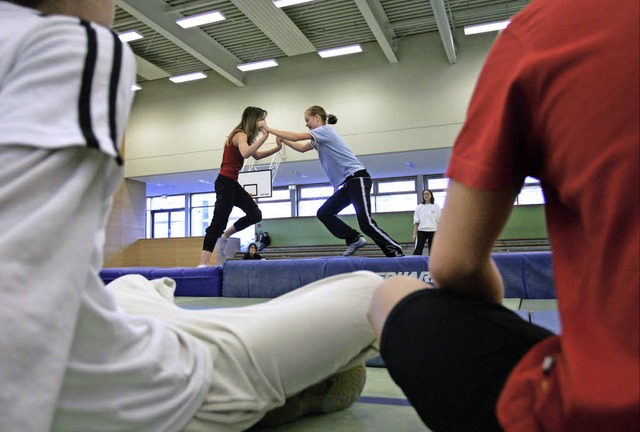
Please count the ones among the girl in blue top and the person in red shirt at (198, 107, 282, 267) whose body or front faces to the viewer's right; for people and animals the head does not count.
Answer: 1

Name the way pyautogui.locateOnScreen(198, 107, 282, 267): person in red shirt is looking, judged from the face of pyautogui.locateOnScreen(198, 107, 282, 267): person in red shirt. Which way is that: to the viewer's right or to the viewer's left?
to the viewer's right

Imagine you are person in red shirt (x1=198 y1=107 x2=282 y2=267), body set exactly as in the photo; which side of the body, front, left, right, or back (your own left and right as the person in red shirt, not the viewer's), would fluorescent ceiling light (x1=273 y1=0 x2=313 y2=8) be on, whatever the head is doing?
left

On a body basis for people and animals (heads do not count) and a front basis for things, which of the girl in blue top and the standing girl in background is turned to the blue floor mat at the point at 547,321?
the standing girl in background

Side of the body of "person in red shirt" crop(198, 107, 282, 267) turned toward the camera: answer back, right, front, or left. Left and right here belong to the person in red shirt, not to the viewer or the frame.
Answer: right

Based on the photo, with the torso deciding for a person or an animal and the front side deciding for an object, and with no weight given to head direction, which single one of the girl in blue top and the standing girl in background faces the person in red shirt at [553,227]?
the standing girl in background

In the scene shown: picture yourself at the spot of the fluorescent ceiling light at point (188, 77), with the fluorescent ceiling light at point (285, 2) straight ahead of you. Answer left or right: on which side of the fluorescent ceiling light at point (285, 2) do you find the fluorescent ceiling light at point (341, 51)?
left
